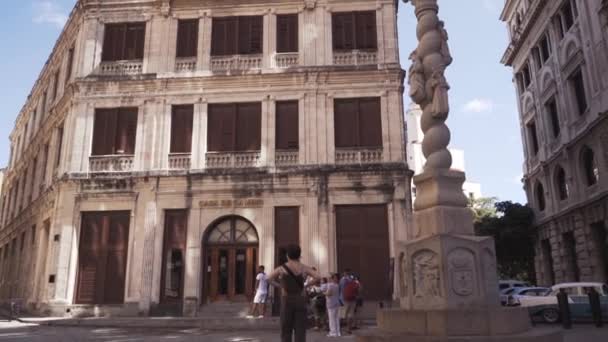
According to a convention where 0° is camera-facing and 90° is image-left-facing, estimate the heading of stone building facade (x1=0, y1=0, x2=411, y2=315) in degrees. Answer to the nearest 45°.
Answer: approximately 0°

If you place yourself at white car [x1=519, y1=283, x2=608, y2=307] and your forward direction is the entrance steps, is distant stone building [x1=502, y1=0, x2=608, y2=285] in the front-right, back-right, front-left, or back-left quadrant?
back-right

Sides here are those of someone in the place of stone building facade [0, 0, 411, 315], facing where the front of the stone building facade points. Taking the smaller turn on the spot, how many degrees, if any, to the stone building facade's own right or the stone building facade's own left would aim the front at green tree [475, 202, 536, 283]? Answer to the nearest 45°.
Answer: approximately 135° to the stone building facade's own left

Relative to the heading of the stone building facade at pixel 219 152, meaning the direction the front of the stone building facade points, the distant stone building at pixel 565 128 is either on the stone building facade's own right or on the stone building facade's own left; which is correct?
on the stone building facade's own left

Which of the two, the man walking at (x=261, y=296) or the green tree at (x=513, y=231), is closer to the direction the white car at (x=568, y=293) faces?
the man walking

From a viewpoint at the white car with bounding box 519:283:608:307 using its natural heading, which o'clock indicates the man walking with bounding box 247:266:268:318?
The man walking is roughly at 11 o'clock from the white car.

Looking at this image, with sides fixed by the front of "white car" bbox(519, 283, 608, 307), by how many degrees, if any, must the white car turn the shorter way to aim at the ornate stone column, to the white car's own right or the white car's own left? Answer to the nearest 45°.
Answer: approximately 90° to the white car's own left

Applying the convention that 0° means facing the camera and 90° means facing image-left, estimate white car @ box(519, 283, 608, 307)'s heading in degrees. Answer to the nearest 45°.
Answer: approximately 90°

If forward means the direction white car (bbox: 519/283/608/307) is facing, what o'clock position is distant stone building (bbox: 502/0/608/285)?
The distant stone building is roughly at 3 o'clock from the white car.

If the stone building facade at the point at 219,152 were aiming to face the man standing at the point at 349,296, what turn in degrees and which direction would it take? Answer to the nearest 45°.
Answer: approximately 45° to its left

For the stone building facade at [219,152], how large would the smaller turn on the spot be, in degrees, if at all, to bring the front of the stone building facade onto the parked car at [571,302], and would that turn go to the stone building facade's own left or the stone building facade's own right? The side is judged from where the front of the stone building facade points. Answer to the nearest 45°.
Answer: approximately 90° to the stone building facade's own left

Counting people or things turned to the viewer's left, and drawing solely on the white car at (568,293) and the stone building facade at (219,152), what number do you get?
1
